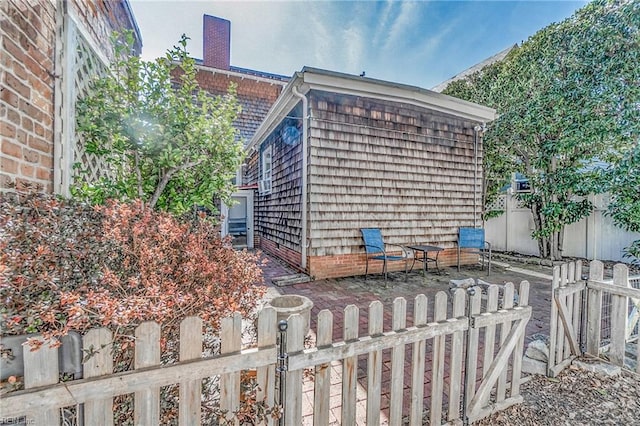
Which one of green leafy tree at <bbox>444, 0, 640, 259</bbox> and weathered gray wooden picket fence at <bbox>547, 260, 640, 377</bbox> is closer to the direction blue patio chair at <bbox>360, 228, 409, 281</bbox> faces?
the weathered gray wooden picket fence

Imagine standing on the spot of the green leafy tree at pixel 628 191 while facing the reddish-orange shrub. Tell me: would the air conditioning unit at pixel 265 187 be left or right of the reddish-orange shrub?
right

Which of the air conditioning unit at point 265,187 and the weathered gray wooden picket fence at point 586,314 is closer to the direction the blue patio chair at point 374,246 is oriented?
the weathered gray wooden picket fence

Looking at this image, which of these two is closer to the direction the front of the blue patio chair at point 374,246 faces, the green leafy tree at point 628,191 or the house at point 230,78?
the green leafy tree

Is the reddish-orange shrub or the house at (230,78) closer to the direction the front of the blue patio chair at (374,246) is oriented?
the reddish-orange shrub

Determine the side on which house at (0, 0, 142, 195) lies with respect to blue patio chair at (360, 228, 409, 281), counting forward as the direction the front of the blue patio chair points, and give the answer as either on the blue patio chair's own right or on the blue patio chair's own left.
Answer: on the blue patio chair's own right

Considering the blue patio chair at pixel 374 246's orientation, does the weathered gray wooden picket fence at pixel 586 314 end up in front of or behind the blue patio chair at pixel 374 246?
in front

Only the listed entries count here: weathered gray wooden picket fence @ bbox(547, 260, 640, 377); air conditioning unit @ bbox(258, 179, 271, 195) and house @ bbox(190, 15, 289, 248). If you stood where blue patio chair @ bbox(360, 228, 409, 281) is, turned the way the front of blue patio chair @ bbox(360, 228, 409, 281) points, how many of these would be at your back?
2

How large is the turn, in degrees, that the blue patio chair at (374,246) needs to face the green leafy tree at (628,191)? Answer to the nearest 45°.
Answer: approximately 45° to its left

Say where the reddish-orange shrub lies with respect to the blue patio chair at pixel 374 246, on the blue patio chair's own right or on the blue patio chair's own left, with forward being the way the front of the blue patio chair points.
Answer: on the blue patio chair's own right

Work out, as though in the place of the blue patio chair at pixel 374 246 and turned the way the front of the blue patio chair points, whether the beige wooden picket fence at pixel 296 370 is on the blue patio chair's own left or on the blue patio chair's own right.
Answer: on the blue patio chair's own right

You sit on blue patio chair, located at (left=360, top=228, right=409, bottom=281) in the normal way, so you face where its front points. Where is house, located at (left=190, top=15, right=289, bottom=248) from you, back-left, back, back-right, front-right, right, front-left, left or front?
back

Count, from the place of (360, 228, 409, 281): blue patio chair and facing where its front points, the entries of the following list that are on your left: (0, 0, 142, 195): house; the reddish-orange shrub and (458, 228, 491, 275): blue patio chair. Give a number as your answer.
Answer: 1

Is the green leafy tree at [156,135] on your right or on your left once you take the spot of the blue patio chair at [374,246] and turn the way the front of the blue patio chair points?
on your right

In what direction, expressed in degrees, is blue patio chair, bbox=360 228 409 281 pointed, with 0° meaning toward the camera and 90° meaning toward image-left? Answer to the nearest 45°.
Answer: approximately 315°
